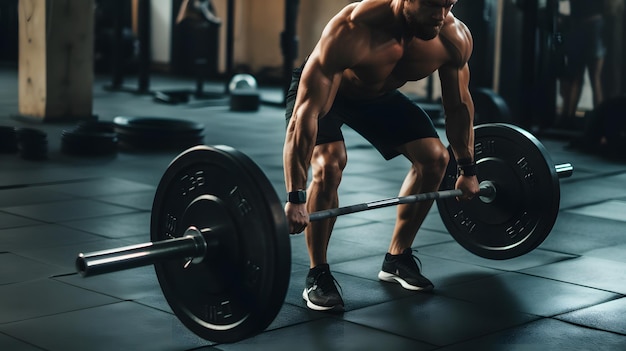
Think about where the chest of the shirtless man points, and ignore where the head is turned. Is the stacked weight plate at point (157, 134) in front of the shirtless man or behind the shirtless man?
behind

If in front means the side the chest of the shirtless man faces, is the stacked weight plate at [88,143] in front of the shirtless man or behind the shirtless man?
behind

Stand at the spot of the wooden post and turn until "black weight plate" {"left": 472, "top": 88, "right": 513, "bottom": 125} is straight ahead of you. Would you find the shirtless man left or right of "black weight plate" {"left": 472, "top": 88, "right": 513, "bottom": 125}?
right

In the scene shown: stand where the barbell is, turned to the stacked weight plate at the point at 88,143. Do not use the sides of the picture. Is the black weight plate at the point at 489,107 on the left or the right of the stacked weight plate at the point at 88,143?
right

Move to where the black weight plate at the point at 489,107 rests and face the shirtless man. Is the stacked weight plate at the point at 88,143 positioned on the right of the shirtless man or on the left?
right

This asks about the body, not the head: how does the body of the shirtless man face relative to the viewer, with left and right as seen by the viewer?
facing the viewer and to the right of the viewer

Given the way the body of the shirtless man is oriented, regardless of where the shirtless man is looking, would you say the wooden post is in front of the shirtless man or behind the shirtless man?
behind

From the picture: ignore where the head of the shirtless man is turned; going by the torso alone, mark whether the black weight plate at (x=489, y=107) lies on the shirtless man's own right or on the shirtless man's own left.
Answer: on the shirtless man's own left
